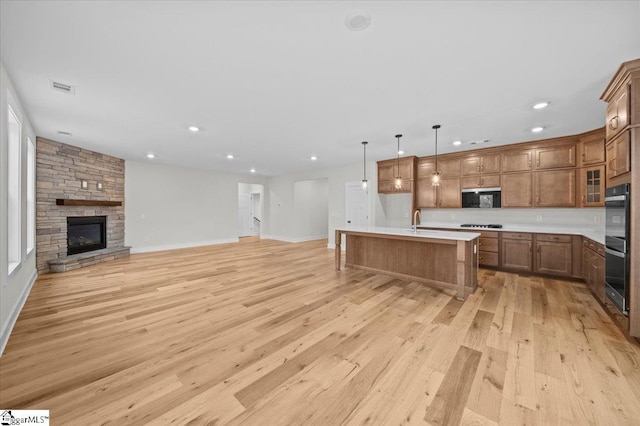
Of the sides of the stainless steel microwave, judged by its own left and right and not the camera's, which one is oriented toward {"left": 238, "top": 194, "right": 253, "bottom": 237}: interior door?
right

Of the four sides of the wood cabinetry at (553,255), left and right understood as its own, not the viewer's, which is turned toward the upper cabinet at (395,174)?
right

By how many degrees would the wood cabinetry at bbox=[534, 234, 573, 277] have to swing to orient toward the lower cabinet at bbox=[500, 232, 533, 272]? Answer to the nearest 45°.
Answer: approximately 90° to its right

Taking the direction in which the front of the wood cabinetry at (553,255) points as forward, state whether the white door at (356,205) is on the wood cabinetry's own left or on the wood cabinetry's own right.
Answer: on the wood cabinetry's own right

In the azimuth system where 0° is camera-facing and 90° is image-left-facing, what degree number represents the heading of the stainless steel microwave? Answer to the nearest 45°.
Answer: approximately 0°

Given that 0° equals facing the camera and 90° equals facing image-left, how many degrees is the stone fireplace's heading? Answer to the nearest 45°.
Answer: approximately 315°

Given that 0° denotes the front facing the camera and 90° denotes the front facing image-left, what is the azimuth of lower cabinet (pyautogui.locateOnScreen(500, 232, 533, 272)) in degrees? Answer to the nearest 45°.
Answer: approximately 0°

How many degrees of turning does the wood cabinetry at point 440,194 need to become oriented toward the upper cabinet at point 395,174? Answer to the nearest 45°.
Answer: approximately 90° to its right

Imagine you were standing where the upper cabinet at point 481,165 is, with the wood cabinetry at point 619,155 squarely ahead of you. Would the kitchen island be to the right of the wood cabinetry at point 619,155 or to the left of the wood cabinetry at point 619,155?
right

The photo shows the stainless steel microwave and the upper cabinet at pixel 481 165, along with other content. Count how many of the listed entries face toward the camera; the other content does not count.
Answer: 2
